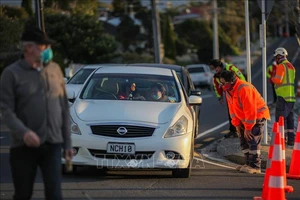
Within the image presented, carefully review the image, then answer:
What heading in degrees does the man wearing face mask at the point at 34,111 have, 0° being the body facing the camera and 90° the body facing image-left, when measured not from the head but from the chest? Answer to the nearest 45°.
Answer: approximately 315°

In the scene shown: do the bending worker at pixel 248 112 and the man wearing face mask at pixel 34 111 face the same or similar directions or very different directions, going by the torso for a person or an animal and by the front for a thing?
very different directions

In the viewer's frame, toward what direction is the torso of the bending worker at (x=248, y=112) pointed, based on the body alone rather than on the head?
to the viewer's left

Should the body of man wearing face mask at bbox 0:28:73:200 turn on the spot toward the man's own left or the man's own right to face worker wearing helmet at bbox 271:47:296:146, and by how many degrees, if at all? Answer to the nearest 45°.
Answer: approximately 90° to the man's own left

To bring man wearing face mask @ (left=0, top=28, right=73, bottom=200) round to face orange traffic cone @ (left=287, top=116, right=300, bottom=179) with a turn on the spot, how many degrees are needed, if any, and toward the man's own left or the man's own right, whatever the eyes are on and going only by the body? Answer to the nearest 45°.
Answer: approximately 90° to the man's own left

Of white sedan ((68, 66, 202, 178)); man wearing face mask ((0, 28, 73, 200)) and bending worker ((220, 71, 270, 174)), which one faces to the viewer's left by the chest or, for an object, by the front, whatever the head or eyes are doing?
the bending worker

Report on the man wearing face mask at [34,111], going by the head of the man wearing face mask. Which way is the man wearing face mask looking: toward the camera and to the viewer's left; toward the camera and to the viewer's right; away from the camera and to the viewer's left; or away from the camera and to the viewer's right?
toward the camera and to the viewer's right

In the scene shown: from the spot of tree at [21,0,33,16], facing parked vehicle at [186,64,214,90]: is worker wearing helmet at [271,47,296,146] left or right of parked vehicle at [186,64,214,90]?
right

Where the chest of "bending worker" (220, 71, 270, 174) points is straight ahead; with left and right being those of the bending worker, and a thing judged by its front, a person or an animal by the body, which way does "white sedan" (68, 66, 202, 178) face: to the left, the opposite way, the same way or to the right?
to the left

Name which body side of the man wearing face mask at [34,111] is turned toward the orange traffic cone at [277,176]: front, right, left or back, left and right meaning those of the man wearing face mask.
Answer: left

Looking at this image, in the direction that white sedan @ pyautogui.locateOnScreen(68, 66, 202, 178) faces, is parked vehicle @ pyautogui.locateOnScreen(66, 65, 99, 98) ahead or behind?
behind
